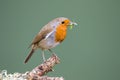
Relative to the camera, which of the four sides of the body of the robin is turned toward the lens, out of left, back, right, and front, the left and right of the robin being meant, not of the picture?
right
